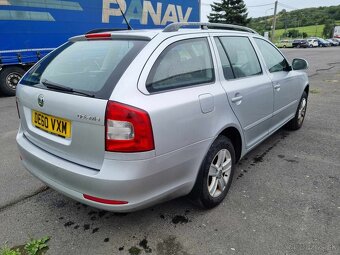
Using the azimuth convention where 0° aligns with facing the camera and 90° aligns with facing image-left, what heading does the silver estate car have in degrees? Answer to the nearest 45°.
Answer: approximately 225°

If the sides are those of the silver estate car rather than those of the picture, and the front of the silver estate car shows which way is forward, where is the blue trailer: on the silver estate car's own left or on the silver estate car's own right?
on the silver estate car's own left
